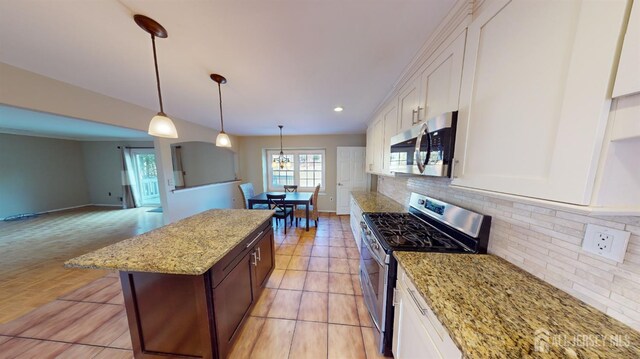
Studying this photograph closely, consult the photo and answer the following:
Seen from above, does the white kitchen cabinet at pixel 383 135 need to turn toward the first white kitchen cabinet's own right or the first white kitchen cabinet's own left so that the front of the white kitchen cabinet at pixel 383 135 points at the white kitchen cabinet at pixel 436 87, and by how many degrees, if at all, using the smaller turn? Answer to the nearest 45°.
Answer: approximately 90° to the first white kitchen cabinet's own left

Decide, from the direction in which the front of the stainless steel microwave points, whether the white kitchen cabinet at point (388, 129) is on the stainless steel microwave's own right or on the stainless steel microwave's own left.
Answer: on the stainless steel microwave's own right

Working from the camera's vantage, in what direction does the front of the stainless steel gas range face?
facing to the left of the viewer

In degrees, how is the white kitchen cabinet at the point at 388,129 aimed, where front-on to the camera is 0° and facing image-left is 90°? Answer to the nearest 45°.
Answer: approximately 90°

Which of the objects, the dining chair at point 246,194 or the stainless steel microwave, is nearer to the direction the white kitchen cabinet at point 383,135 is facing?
the dining chair

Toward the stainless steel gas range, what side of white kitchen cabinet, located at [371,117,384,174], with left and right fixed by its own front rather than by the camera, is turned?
left

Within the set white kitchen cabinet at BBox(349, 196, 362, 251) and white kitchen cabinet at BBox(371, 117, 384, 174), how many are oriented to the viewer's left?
2

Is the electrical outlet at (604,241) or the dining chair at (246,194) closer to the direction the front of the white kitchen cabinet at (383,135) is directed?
the dining chair

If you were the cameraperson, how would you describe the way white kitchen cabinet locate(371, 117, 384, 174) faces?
facing to the left of the viewer

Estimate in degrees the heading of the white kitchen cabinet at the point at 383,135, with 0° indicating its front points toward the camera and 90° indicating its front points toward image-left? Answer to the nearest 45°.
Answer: approximately 90°

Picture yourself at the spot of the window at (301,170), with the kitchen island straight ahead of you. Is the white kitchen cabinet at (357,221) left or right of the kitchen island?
left

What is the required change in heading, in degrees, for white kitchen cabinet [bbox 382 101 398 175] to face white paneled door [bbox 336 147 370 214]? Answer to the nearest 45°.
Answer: approximately 45° to its right

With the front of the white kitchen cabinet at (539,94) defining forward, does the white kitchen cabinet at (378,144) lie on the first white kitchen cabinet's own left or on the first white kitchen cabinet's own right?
on the first white kitchen cabinet's own right
